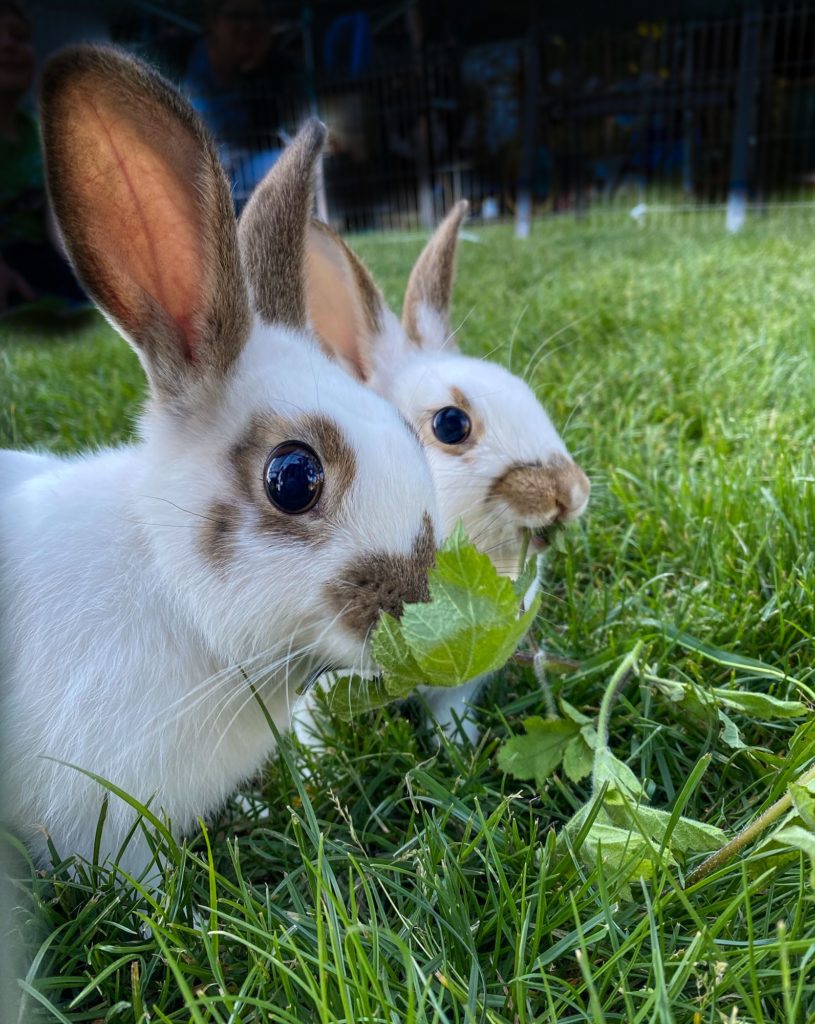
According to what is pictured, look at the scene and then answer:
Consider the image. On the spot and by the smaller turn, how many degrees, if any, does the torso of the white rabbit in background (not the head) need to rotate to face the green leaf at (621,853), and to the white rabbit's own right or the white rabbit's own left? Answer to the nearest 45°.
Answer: approximately 90° to the white rabbit's own right

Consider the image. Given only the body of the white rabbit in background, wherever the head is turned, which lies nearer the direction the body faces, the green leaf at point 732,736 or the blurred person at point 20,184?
the green leaf

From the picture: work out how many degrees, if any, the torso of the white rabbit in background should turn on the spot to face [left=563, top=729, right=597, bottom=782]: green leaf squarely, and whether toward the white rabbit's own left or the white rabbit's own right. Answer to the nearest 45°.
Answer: approximately 90° to the white rabbit's own right

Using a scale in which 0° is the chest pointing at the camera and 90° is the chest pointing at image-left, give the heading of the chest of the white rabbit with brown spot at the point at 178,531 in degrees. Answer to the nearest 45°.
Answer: approximately 270°

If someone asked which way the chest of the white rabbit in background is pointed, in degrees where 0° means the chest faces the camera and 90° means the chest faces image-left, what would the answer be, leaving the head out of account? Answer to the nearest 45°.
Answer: approximately 270°

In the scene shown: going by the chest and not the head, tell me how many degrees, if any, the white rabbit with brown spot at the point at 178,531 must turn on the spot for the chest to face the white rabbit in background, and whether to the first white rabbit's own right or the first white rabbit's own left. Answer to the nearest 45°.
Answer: approximately 45° to the first white rabbit's own left

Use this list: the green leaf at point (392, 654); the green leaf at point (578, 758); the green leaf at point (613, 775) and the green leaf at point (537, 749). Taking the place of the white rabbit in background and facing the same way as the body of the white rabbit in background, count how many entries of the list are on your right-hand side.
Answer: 4

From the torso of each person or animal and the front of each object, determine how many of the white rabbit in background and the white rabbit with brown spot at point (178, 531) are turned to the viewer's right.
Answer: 2

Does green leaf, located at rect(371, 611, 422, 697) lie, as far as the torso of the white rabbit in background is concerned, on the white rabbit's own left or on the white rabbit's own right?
on the white rabbit's own right

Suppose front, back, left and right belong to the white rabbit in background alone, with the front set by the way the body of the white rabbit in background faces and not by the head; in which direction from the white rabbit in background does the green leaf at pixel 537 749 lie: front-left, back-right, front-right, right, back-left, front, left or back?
right
